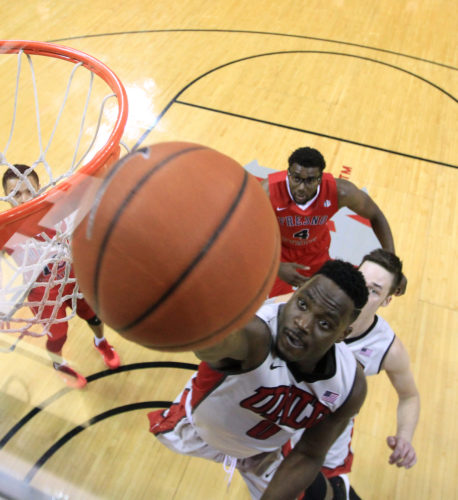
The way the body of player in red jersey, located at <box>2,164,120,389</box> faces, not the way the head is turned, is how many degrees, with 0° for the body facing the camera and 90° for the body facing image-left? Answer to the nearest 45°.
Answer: approximately 315°

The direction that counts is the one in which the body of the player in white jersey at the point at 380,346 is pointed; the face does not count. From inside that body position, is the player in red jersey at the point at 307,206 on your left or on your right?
on your right

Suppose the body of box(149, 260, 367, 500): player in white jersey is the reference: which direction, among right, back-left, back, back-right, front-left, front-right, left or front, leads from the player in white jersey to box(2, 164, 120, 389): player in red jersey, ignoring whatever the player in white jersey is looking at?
back-right

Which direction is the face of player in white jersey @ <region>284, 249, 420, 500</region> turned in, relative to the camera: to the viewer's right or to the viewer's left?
to the viewer's left

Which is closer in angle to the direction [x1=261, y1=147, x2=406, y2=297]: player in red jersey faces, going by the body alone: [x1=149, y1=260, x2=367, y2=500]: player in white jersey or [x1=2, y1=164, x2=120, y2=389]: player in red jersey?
the player in white jersey

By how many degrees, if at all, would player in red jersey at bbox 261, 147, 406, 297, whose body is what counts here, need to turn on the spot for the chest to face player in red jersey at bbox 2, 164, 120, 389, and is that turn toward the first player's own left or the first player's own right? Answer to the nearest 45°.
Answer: approximately 45° to the first player's own right

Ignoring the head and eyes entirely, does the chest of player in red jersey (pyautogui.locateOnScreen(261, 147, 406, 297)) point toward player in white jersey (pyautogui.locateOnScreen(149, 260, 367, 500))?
yes

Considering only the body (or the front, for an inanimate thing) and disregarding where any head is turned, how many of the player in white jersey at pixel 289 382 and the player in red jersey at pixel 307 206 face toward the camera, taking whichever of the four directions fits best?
2

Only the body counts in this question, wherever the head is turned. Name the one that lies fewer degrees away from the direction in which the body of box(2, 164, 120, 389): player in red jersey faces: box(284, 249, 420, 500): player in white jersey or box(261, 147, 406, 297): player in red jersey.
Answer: the player in white jersey

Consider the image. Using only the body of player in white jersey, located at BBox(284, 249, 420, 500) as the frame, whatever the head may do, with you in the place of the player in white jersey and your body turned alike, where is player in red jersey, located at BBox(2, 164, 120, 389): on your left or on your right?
on your right
